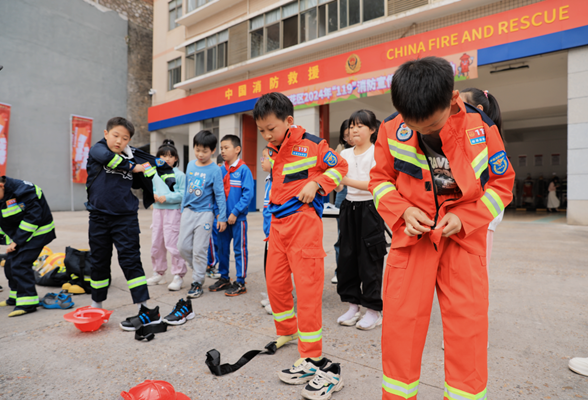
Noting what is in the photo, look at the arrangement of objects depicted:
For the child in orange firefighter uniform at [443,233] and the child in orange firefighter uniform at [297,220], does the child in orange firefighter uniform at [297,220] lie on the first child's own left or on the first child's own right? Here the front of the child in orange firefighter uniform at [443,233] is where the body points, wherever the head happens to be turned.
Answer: on the first child's own right

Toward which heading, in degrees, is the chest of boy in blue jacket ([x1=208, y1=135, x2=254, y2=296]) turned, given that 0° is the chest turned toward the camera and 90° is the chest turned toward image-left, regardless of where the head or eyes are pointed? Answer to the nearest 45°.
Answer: approximately 45°

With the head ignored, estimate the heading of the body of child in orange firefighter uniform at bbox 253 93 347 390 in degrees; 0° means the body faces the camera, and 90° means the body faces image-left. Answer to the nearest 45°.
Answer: approximately 45°

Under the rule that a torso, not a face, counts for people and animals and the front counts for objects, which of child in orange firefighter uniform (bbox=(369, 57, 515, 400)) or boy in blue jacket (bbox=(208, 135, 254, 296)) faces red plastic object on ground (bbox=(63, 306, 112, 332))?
the boy in blue jacket

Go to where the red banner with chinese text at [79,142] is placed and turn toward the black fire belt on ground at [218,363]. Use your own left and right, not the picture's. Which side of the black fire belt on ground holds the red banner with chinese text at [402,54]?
left

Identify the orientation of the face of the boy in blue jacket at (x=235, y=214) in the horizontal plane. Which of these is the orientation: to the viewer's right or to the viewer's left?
to the viewer's left

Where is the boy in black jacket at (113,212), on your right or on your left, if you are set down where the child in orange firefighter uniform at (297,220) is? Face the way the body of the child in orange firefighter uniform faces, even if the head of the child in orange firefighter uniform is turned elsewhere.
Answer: on your right
